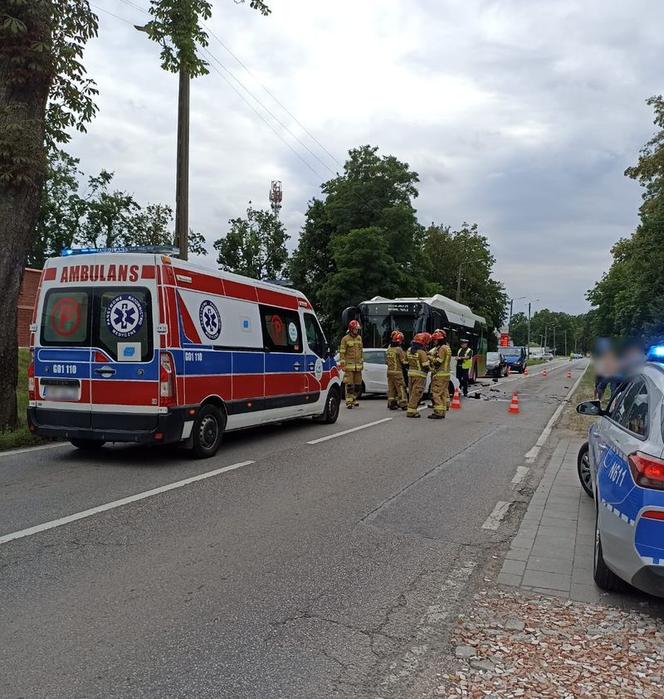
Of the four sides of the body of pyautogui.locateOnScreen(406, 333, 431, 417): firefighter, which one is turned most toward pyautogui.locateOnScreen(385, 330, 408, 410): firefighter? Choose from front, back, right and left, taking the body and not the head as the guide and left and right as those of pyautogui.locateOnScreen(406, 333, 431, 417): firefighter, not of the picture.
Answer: left

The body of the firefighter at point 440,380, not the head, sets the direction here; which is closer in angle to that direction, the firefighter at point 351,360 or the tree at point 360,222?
the firefighter

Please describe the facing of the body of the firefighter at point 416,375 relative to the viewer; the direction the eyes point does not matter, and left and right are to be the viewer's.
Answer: facing away from the viewer and to the right of the viewer

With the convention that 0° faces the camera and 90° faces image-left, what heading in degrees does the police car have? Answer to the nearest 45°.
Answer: approximately 180°

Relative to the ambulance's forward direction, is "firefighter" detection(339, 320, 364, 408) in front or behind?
in front

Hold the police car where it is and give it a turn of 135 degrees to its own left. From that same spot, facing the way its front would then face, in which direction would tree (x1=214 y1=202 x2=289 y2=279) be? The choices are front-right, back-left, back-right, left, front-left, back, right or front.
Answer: right

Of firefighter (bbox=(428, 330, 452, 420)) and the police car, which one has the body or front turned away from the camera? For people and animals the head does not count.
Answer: the police car

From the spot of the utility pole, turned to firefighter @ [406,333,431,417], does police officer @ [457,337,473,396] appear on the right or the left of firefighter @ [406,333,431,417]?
left

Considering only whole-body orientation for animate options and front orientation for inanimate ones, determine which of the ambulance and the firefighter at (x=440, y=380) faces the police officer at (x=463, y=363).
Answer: the ambulance

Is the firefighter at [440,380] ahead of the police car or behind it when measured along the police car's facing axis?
ahead

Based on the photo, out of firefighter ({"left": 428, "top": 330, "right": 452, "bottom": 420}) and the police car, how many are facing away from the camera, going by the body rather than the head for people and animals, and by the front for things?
1
